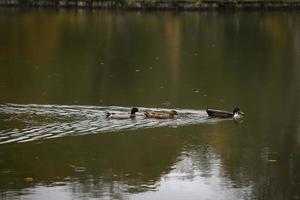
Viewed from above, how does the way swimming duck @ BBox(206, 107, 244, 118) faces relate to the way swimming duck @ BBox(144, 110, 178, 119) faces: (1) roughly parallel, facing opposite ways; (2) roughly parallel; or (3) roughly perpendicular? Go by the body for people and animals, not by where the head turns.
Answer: roughly parallel

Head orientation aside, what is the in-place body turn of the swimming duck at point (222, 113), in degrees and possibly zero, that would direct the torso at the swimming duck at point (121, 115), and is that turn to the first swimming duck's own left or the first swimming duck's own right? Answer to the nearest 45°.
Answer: approximately 180°

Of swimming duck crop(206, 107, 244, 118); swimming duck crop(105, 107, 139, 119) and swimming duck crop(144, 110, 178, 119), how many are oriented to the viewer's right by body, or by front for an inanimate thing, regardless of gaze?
3

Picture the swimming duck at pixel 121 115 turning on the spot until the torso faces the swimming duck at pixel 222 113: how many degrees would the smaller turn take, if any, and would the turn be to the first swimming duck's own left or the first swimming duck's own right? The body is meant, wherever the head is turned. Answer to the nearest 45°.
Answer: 0° — it already faces it

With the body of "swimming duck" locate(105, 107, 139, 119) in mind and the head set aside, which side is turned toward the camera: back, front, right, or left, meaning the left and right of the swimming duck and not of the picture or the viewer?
right

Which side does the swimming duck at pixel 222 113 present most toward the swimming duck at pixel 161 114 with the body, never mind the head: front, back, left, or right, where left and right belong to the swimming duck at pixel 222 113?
back

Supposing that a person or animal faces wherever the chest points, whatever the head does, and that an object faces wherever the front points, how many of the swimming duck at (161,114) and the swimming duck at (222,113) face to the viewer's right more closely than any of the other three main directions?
2

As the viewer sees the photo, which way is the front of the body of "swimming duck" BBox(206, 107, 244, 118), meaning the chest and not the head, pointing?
to the viewer's right

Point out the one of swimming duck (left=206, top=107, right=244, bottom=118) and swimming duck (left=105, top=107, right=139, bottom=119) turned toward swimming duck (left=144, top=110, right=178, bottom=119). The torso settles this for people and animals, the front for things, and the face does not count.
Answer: swimming duck (left=105, top=107, right=139, bottom=119)

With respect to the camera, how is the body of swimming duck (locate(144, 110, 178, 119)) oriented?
to the viewer's right

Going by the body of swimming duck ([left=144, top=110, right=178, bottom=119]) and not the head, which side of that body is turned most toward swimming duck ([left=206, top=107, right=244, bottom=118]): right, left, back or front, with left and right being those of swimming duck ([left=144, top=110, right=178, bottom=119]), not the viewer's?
front
